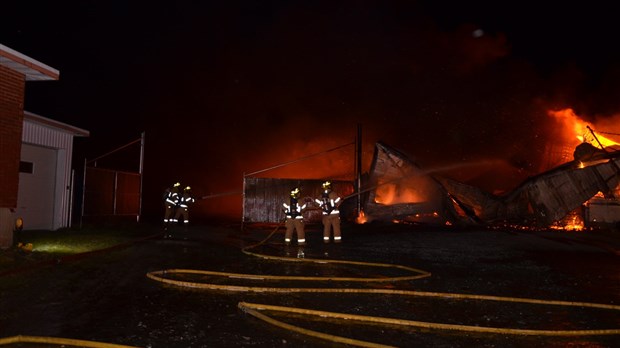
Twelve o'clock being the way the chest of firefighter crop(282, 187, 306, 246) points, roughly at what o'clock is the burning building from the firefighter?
The burning building is roughly at 2 o'clock from the firefighter.

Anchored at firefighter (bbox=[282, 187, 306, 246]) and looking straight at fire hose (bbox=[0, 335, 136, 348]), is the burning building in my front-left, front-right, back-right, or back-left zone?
back-left

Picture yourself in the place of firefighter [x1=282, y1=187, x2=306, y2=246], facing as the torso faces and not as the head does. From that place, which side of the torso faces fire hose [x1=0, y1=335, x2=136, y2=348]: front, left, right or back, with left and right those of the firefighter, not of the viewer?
back

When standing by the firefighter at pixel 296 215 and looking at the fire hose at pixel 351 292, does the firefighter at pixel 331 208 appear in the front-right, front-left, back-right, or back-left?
back-left

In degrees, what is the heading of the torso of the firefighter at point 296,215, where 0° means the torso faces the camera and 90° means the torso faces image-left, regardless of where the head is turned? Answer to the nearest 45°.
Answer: approximately 180°

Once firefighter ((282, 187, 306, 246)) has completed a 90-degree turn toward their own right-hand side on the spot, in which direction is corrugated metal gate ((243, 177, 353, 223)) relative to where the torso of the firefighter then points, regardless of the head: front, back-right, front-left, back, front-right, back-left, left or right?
left

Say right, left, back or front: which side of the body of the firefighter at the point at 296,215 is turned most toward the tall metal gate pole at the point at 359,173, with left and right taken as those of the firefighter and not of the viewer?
front

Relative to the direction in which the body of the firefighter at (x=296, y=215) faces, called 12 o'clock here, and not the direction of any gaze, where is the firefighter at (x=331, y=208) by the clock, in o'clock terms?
the firefighter at (x=331, y=208) is roughly at 2 o'clock from the firefighter at (x=296, y=215).

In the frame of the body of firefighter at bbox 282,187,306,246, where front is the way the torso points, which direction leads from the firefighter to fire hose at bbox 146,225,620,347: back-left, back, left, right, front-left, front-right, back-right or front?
back

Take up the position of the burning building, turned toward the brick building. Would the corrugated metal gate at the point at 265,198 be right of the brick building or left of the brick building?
right

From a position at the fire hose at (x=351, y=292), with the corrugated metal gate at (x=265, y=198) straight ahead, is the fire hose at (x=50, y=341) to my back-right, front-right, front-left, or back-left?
back-left

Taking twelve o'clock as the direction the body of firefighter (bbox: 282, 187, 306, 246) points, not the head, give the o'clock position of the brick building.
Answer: The brick building is roughly at 8 o'clock from the firefighter.
